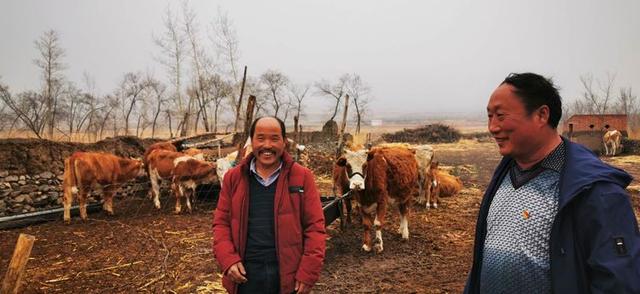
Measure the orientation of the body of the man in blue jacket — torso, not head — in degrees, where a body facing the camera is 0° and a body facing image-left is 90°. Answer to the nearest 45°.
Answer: approximately 45°

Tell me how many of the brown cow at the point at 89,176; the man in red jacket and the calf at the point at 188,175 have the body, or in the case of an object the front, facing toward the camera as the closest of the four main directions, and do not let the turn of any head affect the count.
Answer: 1

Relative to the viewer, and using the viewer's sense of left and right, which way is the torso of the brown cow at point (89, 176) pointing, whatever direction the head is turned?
facing away from the viewer and to the right of the viewer

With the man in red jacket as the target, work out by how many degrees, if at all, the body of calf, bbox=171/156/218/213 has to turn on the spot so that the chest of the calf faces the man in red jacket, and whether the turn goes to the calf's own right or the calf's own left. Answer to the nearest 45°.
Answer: approximately 90° to the calf's own right

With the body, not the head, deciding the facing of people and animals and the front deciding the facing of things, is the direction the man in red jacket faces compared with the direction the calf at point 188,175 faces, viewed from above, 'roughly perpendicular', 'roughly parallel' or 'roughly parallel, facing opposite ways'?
roughly perpendicular

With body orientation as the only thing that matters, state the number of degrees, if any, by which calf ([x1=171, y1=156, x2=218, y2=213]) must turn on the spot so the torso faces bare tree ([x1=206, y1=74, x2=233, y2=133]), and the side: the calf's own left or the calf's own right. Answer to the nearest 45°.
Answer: approximately 90° to the calf's own left

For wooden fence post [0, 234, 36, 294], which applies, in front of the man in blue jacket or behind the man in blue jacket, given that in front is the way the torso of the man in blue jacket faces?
in front

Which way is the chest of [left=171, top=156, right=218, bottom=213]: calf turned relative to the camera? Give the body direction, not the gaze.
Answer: to the viewer's right

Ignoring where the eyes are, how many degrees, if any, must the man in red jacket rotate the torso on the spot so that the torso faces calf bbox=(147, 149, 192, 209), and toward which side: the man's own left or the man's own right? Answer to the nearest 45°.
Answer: approximately 180°

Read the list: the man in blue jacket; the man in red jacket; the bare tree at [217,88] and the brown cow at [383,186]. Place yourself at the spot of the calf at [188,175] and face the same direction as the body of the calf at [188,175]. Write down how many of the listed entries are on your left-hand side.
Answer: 1

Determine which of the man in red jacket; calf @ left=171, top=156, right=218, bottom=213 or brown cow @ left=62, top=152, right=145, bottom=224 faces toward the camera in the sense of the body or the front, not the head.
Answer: the man in red jacket
